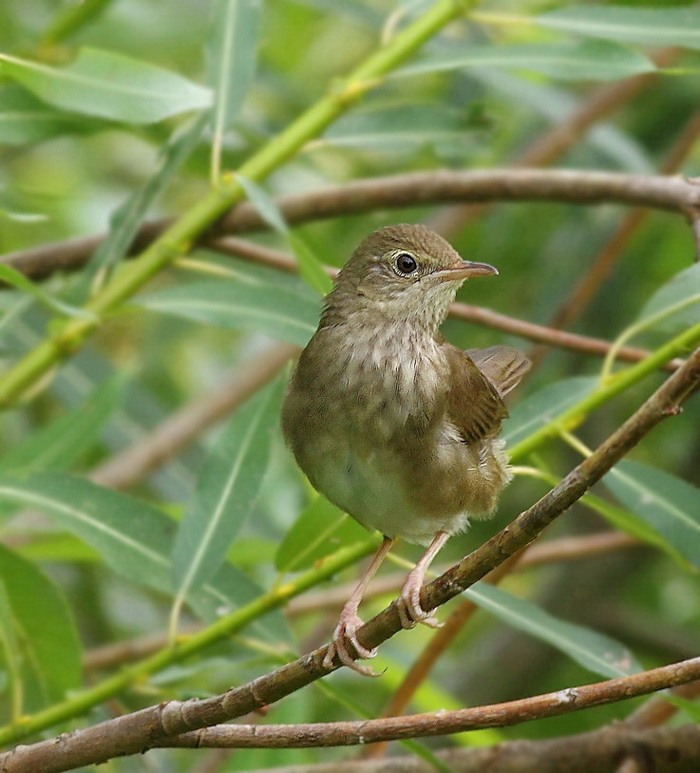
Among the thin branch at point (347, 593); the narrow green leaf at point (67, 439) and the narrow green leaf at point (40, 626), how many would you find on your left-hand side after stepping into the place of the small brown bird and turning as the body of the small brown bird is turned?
0

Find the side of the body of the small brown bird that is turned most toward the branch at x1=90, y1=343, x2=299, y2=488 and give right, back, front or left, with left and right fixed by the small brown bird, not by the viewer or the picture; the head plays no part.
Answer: right

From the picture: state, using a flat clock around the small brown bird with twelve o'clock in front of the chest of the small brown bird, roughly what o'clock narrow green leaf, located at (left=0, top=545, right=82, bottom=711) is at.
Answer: The narrow green leaf is roughly at 2 o'clock from the small brown bird.

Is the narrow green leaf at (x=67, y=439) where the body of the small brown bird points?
no

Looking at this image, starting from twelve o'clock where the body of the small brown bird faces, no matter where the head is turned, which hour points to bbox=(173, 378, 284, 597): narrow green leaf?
The narrow green leaf is roughly at 2 o'clock from the small brown bird.

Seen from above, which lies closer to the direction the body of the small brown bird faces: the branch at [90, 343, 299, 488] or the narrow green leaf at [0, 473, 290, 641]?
the narrow green leaf

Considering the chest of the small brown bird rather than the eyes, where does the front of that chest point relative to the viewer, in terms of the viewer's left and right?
facing the viewer and to the left of the viewer
